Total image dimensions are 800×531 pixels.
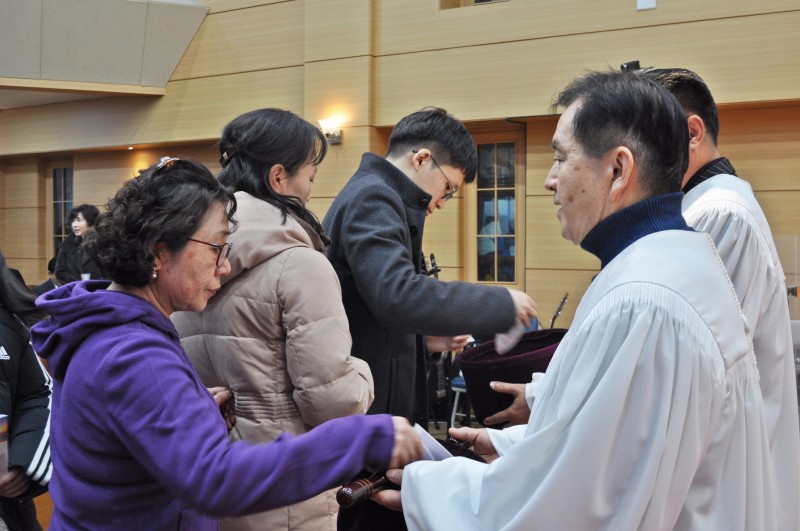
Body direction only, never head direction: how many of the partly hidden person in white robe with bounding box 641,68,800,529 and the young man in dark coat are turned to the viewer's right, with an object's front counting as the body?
1

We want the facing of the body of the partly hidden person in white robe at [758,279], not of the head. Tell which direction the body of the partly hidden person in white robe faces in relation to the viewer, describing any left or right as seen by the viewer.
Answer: facing to the left of the viewer

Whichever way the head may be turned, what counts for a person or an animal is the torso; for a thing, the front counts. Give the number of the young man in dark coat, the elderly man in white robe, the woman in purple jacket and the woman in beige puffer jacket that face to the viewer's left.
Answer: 1

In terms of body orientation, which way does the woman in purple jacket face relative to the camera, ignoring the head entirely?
to the viewer's right

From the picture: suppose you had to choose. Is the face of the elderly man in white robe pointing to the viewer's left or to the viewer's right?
to the viewer's left

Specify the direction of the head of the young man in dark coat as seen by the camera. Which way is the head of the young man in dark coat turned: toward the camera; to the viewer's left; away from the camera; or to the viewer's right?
to the viewer's right

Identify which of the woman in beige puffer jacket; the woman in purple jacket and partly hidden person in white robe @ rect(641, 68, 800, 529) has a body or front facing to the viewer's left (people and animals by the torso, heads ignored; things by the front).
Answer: the partly hidden person in white robe

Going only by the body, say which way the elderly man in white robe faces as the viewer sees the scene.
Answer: to the viewer's left

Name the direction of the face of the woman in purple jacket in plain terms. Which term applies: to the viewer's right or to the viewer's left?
to the viewer's right

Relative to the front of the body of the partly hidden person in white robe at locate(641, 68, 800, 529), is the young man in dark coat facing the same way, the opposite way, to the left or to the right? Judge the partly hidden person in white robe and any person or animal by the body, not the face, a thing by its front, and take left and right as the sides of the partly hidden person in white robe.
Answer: the opposite way

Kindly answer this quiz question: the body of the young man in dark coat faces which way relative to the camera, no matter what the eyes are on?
to the viewer's right
